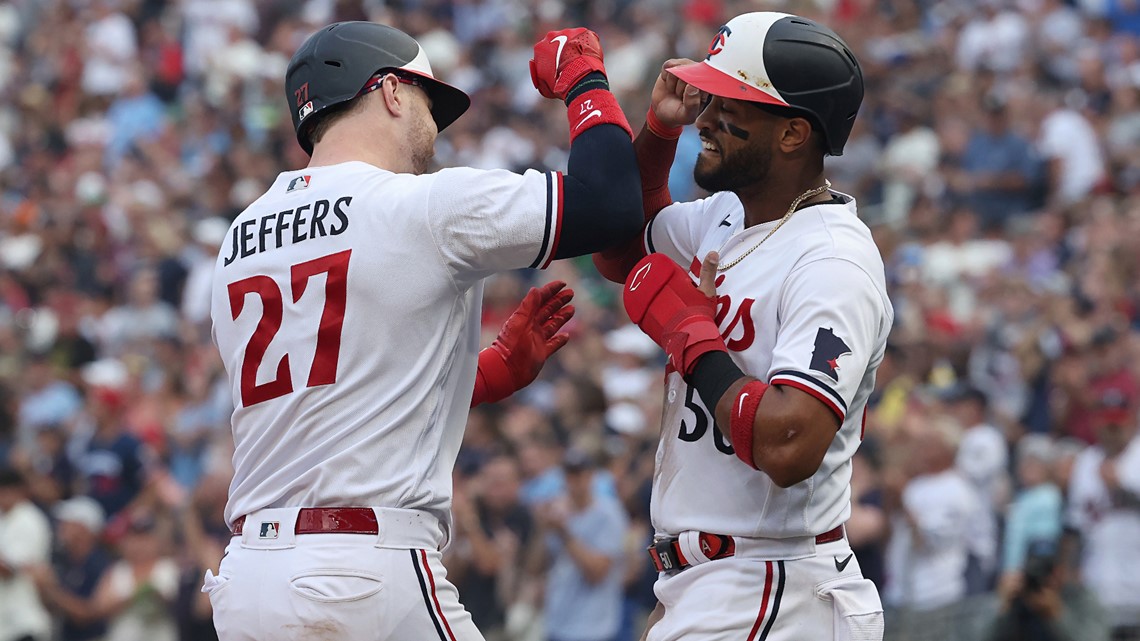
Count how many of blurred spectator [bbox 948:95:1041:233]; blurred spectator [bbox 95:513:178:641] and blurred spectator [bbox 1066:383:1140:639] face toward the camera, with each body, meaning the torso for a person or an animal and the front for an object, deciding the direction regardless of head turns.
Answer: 3

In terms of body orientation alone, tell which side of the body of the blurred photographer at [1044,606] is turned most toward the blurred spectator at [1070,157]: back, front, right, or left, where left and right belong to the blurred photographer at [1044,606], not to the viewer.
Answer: back

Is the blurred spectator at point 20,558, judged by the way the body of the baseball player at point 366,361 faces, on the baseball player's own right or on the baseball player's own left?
on the baseball player's own left

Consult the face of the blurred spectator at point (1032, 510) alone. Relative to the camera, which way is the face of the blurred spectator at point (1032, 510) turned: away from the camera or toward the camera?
toward the camera

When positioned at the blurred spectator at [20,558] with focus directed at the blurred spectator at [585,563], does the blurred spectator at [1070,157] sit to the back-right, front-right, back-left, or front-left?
front-left

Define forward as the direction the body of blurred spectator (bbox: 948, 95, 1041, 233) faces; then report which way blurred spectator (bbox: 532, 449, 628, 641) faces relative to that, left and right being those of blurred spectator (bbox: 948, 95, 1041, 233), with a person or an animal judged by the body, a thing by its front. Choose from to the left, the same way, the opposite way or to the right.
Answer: the same way

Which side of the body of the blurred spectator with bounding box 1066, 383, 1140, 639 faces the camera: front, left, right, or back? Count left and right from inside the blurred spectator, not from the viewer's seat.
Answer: front

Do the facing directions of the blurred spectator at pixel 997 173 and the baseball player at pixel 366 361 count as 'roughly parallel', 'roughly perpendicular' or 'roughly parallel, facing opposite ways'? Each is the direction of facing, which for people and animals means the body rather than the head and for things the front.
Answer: roughly parallel, facing opposite ways

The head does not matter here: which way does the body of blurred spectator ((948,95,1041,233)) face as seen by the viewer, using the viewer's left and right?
facing the viewer

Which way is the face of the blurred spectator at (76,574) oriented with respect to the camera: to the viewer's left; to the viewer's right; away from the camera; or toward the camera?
toward the camera

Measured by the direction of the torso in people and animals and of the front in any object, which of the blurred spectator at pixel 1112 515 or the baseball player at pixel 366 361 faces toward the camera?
the blurred spectator

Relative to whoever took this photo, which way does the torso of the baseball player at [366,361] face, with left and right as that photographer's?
facing away from the viewer and to the right of the viewer
